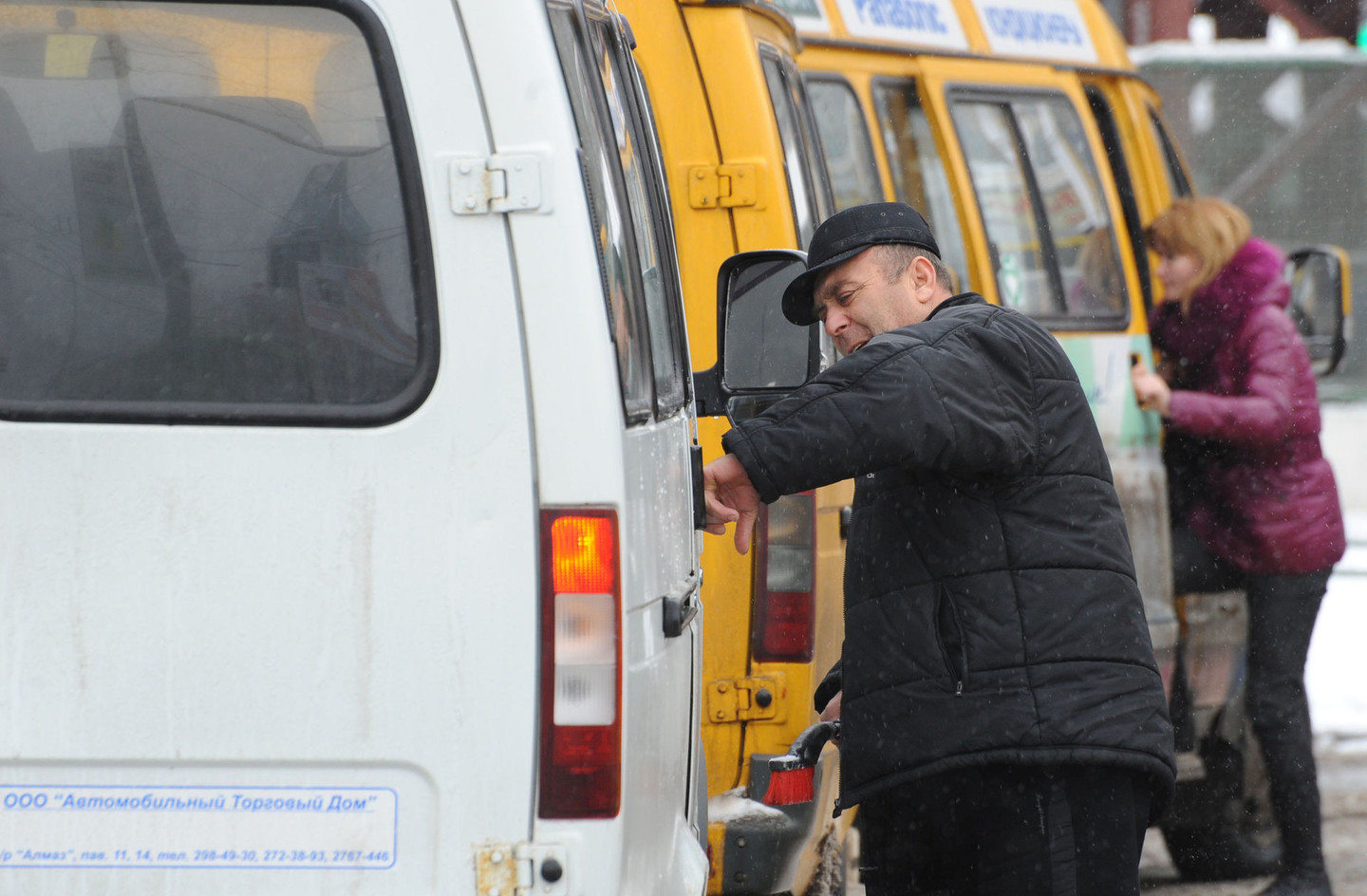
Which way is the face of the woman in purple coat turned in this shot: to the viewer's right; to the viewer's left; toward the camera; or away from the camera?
to the viewer's left

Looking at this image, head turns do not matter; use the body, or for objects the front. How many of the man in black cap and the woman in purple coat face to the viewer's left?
2

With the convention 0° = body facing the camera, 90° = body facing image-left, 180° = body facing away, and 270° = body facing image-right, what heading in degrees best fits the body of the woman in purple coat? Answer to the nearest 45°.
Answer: approximately 90°

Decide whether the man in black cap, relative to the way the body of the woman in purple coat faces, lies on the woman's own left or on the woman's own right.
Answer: on the woman's own left

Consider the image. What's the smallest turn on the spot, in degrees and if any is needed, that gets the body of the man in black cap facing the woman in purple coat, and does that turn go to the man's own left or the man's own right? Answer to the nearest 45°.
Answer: approximately 90° to the man's own right

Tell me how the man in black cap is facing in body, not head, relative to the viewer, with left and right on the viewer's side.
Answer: facing to the left of the viewer
